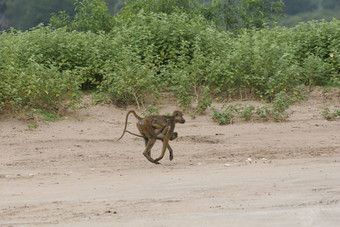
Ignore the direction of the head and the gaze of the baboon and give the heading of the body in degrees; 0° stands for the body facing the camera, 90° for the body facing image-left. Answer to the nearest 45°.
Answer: approximately 270°

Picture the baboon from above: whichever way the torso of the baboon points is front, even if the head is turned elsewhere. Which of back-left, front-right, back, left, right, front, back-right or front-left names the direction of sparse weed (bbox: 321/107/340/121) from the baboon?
front-left

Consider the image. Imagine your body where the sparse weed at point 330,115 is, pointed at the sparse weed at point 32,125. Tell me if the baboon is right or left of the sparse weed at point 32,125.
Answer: left

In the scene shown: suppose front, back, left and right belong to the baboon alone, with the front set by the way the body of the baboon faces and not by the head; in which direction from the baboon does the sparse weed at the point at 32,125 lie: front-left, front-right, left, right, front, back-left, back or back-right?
back-left
